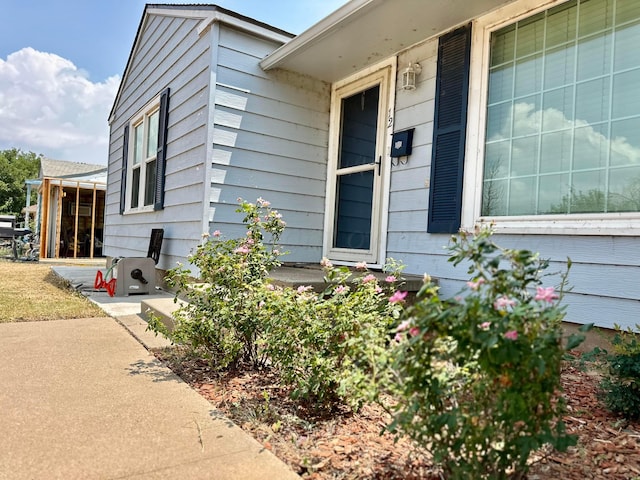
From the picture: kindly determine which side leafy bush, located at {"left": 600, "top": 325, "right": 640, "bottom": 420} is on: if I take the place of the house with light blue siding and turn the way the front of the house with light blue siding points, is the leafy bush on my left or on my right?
on my left

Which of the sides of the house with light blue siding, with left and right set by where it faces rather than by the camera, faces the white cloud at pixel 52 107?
right

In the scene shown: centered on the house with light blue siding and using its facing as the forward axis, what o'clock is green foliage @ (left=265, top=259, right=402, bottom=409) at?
The green foliage is roughly at 11 o'clock from the house with light blue siding.

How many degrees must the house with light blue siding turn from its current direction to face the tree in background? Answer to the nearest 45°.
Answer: approximately 90° to its right

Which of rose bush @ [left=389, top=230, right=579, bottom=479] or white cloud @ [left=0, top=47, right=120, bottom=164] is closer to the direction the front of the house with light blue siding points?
the rose bush

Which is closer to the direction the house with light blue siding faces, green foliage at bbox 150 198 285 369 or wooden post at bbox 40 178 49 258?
the green foliage

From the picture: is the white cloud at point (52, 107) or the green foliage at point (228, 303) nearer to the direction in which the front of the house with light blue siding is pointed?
the green foliage

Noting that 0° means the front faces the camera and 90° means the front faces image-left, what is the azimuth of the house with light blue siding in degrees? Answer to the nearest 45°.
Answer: approximately 45°

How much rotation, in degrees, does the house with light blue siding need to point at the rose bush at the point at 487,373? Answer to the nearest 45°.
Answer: approximately 45° to its left

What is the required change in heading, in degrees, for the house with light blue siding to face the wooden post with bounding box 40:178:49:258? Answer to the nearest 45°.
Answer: approximately 90° to its right

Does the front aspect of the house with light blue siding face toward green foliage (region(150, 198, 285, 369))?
yes
